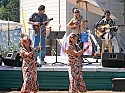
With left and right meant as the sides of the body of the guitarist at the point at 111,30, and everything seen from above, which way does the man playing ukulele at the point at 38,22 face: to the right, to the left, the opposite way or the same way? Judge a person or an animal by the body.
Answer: the same way

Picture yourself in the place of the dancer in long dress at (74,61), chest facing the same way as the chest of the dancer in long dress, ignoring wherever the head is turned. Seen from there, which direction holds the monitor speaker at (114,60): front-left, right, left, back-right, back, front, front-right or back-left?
left

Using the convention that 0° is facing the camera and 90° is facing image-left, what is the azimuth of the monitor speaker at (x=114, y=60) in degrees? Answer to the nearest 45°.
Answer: approximately 180°

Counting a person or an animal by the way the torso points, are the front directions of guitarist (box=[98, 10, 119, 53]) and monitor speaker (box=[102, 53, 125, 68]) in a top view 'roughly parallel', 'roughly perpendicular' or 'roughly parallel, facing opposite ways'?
roughly parallel, facing opposite ways

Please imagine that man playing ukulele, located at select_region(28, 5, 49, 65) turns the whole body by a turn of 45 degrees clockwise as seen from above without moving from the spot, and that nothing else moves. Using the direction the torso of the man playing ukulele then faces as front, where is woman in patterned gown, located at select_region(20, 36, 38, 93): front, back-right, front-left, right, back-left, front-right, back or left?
front-left

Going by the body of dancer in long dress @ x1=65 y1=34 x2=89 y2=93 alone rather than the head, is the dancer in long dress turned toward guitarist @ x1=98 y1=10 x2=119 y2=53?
no

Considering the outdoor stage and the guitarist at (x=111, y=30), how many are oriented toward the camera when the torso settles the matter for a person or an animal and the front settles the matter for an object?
2

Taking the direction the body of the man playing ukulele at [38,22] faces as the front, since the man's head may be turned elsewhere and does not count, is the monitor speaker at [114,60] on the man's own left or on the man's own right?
on the man's own left

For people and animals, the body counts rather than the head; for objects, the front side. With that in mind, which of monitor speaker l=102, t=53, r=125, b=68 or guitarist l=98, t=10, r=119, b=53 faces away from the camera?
the monitor speaker

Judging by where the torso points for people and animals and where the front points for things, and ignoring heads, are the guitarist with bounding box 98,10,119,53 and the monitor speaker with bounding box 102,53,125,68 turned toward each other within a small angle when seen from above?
yes

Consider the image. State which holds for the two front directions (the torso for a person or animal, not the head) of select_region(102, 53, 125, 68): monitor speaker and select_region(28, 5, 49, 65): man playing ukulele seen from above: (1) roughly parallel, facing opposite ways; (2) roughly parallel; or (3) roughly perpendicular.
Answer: roughly parallel, facing opposite ways

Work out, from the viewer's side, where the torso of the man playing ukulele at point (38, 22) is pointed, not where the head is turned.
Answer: toward the camera

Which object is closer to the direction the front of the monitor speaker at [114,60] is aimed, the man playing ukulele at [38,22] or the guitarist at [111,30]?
the guitarist

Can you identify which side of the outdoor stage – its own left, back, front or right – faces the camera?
front

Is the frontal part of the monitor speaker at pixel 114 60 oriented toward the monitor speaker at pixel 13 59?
no
